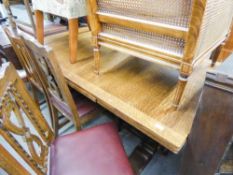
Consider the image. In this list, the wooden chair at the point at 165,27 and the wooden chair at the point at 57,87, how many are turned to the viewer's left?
0

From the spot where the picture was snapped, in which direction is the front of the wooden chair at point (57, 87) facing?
facing away from the viewer and to the right of the viewer

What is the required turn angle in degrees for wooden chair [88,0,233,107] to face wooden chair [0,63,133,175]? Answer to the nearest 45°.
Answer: approximately 180°

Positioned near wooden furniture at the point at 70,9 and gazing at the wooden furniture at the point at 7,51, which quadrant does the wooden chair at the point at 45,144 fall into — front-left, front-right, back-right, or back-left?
back-left

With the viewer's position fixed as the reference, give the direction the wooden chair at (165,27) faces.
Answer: facing away from the viewer and to the right of the viewer
